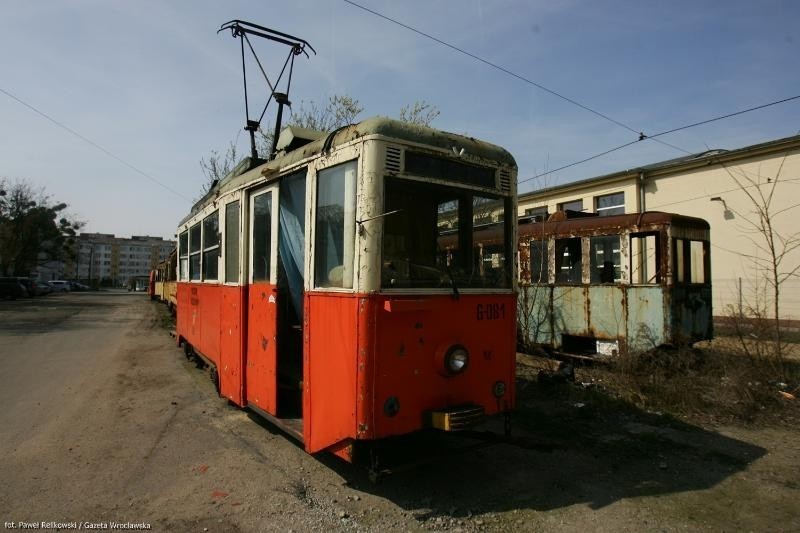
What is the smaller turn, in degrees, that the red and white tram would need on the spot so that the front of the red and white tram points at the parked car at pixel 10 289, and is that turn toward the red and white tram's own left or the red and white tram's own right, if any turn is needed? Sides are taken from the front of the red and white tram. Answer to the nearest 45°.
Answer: approximately 180°

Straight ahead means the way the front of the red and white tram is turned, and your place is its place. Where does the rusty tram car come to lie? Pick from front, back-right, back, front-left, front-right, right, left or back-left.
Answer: left

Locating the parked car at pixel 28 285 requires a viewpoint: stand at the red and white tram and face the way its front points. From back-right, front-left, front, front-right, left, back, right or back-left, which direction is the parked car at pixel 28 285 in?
back
